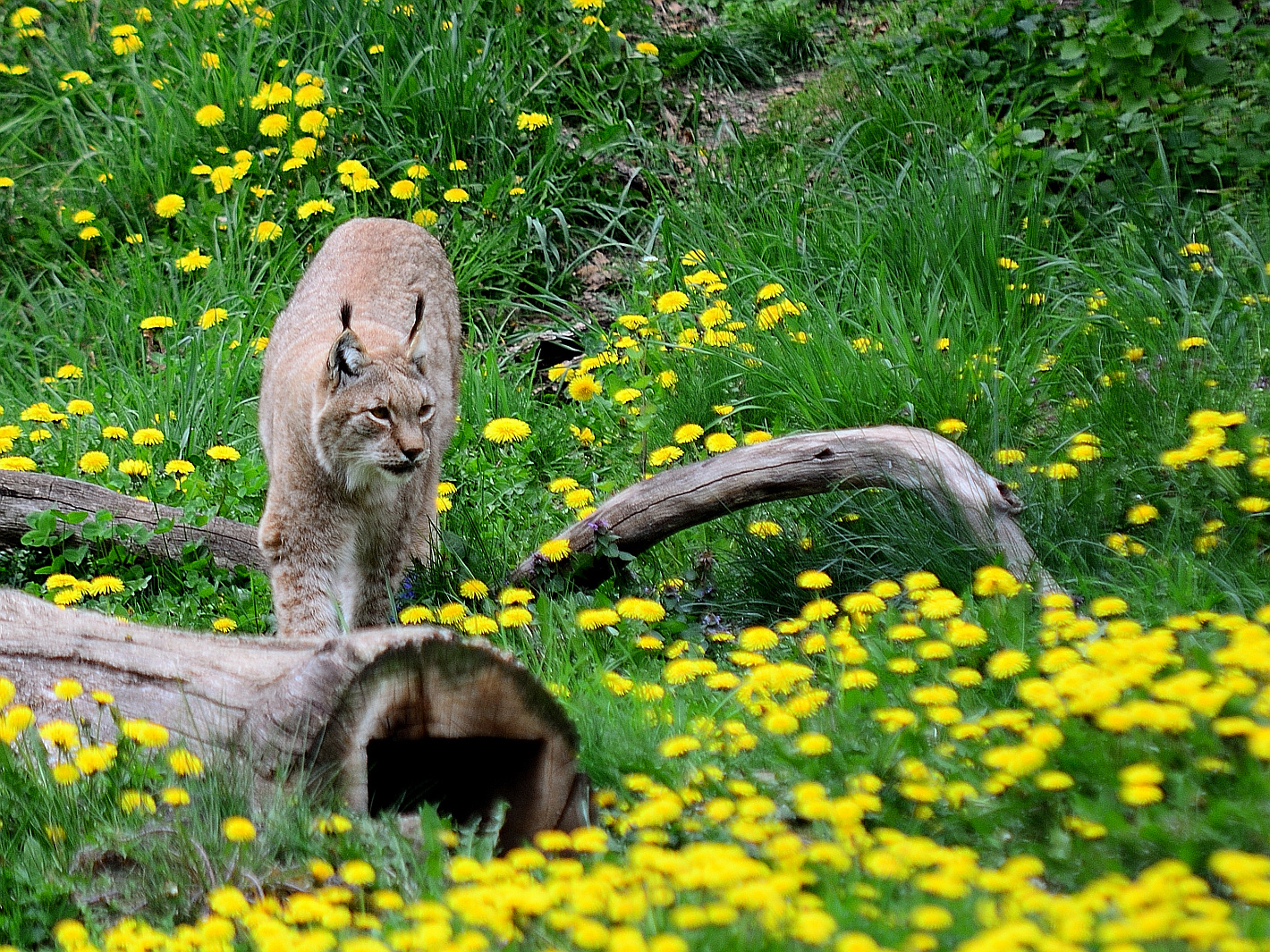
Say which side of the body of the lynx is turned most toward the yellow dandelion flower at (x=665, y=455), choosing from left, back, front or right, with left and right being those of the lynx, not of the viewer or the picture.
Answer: left

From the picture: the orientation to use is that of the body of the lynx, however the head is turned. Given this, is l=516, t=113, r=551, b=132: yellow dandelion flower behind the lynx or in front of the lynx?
behind

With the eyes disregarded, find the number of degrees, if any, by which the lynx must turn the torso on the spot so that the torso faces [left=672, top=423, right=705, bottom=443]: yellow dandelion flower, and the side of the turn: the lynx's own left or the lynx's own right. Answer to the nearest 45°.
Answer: approximately 90° to the lynx's own left

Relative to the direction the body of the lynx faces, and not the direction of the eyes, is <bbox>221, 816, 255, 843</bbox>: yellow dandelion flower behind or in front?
in front

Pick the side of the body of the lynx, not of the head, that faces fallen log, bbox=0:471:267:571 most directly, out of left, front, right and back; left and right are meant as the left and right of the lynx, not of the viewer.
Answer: right

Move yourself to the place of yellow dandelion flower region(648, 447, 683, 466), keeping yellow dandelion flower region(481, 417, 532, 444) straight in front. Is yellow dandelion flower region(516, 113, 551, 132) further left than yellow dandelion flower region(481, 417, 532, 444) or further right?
right

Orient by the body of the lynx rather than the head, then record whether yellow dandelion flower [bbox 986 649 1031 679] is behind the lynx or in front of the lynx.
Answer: in front

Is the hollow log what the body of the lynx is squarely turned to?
yes

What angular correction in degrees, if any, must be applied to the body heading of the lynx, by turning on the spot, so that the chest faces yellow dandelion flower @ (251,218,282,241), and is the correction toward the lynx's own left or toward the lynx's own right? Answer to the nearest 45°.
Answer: approximately 180°

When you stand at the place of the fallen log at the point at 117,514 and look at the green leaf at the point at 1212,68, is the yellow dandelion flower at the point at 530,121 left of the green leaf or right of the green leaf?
left

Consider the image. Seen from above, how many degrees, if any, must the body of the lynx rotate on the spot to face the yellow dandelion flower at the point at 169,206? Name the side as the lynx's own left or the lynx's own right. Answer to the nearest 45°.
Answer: approximately 180°
